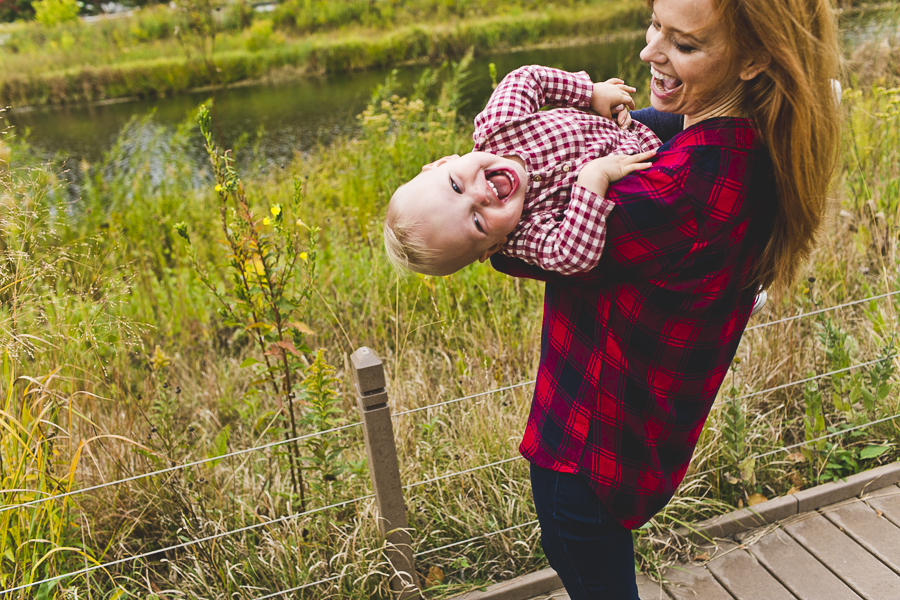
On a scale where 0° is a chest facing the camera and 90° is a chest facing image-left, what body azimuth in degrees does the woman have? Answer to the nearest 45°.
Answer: approximately 90°

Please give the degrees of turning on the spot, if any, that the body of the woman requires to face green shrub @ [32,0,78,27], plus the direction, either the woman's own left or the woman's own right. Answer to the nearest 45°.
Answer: approximately 45° to the woman's own right

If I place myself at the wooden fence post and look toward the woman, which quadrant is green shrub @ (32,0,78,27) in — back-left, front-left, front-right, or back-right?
back-left
